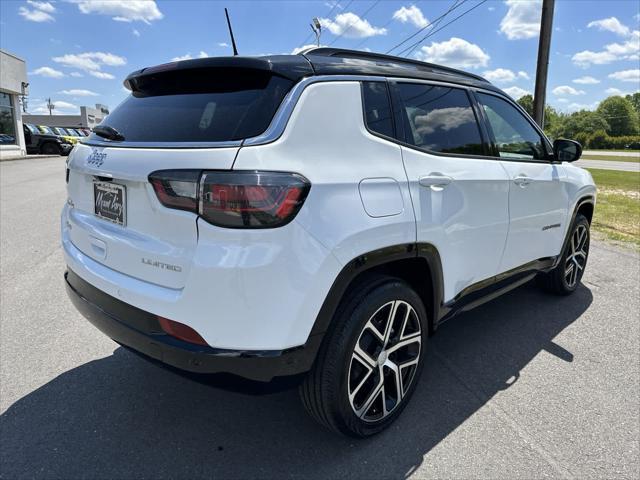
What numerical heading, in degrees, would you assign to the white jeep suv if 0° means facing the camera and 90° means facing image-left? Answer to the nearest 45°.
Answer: approximately 225°

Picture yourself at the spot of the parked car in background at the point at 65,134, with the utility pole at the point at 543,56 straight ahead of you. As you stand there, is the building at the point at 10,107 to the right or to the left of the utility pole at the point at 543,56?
right

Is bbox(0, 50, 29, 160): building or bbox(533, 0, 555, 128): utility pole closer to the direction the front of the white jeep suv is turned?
the utility pole

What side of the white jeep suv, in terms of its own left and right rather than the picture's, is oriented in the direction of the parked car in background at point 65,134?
left
